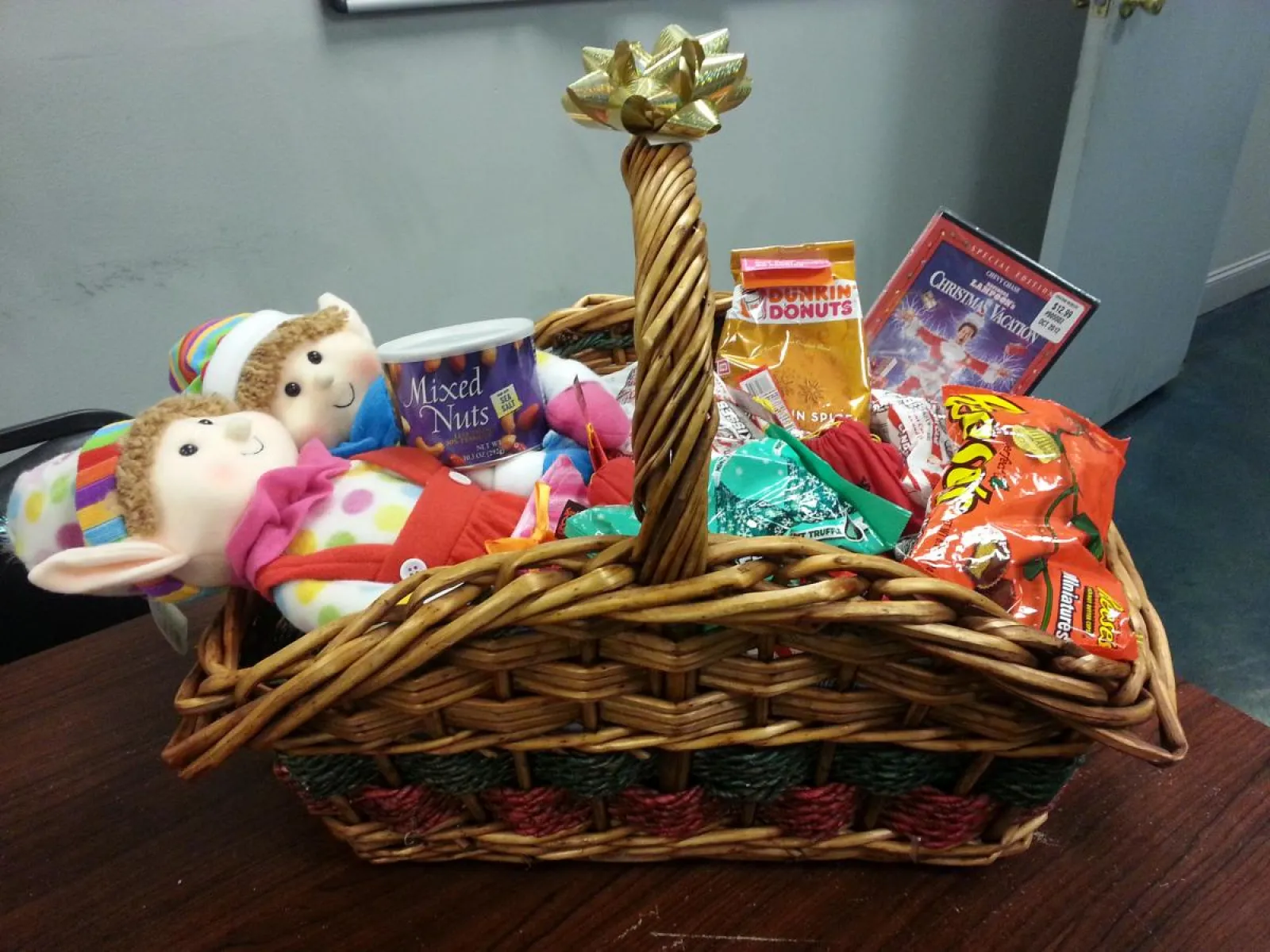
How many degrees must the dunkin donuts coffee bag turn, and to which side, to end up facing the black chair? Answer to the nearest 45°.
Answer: approximately 90° to its right

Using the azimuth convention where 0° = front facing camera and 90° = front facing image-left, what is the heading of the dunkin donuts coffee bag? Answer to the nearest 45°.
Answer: approximately 0°
